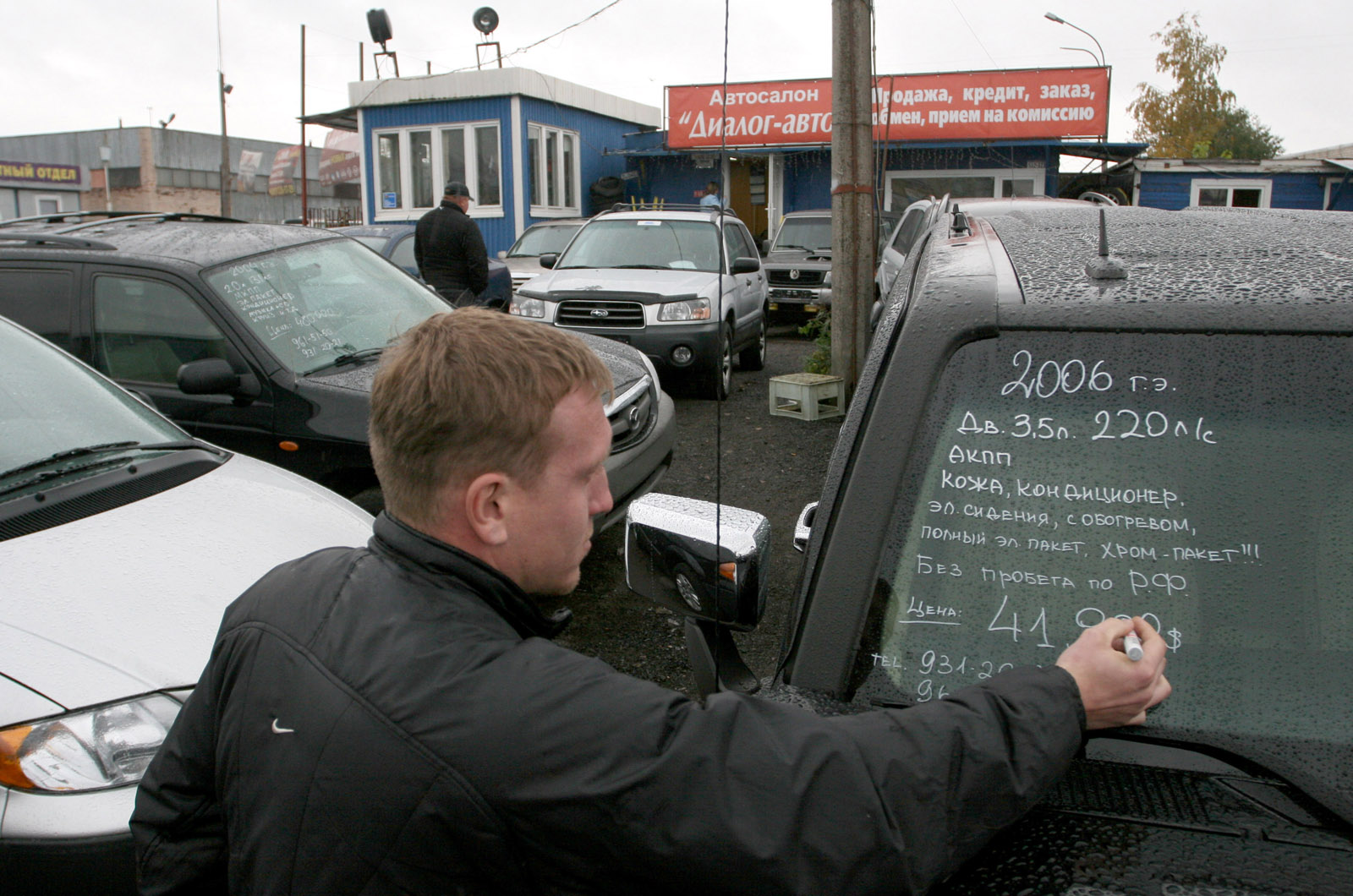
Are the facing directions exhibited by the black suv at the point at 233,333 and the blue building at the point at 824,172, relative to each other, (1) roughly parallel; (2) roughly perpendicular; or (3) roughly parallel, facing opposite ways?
roughly perpendicular

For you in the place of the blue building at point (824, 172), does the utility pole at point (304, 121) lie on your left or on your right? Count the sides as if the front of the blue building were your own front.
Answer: on your right

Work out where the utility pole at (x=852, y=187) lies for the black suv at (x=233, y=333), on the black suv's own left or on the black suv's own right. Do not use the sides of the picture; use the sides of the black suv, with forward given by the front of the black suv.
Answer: on the black suv's own left

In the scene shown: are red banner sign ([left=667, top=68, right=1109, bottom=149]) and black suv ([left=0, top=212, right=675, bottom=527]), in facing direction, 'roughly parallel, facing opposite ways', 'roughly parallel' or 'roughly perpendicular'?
roughly perpendicular

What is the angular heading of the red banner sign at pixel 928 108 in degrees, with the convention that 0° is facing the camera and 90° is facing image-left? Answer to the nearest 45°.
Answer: approximately 0°

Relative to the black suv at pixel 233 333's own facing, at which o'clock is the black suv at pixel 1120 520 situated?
the black suv at pixel 1120 520 is roughly at 1 o'clock from the black suv at pixel 233 333.

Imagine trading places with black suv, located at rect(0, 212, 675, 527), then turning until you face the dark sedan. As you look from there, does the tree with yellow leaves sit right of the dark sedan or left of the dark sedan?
right

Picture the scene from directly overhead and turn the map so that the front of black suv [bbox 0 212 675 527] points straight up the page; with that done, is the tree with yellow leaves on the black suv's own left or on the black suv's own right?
on the black suv's own left

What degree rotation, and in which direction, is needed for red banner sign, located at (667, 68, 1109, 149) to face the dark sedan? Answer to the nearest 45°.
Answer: approximately 45° to its right

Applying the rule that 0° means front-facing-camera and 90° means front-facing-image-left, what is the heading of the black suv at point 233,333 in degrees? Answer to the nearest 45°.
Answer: approximately 315°
